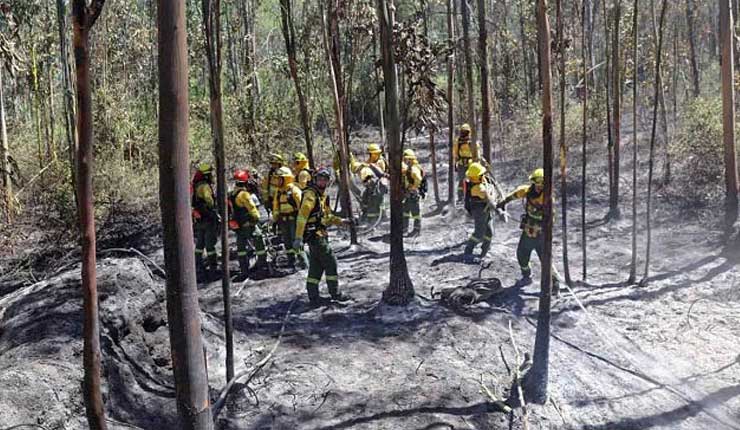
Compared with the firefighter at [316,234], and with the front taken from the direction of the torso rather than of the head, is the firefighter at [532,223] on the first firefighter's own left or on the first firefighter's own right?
on the first firefighter's own left

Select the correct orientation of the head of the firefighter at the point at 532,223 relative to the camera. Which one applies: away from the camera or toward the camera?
toward the camera

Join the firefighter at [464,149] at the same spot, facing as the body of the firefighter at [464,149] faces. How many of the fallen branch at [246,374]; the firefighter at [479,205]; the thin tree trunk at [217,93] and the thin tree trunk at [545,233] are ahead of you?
4

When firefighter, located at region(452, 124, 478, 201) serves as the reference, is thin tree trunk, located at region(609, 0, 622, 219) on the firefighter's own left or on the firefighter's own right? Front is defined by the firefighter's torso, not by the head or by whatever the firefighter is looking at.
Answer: on the firefighter's own left

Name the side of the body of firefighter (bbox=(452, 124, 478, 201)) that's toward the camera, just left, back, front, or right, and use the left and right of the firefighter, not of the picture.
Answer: front

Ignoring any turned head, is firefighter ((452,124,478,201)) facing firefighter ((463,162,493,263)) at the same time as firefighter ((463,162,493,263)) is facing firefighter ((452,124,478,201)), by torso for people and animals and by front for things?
no

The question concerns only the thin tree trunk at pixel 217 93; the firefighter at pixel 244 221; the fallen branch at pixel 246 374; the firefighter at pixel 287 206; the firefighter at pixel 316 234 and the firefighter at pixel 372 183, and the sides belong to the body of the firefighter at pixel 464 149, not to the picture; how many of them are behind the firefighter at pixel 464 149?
0

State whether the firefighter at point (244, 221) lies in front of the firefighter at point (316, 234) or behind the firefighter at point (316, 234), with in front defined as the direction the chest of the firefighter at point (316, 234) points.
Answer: behind

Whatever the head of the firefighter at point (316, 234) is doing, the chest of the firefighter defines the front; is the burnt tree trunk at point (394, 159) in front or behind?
in front

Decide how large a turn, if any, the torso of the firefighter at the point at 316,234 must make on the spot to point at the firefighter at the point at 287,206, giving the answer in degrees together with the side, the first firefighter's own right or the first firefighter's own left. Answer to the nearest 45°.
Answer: approximately 135° to the first firefighter's own left

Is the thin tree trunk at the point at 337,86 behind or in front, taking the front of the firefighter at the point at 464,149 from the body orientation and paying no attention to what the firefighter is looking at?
in front
